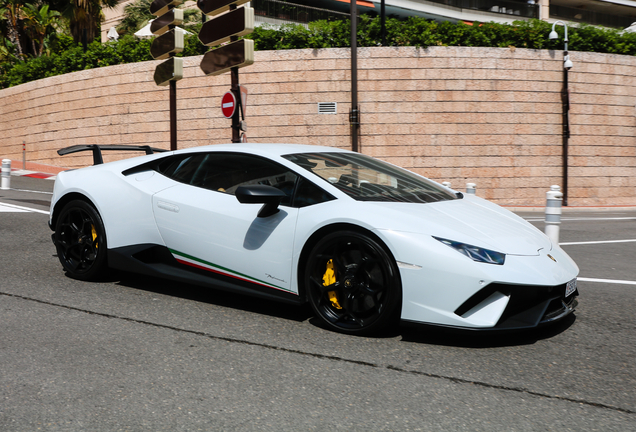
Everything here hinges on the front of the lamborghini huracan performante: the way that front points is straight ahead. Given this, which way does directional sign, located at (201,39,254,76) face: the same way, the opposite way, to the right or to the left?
to the right

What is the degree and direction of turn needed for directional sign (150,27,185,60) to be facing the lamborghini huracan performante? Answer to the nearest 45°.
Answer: approximately 45° to its left

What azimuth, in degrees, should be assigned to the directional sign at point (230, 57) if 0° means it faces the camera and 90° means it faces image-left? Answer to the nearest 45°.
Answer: approximately 45°

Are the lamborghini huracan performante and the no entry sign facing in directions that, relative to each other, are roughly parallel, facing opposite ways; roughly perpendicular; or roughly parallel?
roughly perpendicular

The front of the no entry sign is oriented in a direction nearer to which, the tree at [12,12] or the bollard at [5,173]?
the bollard

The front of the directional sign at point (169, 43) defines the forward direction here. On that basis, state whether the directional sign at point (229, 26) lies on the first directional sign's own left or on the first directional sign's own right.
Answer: on the first directional sign's own left
